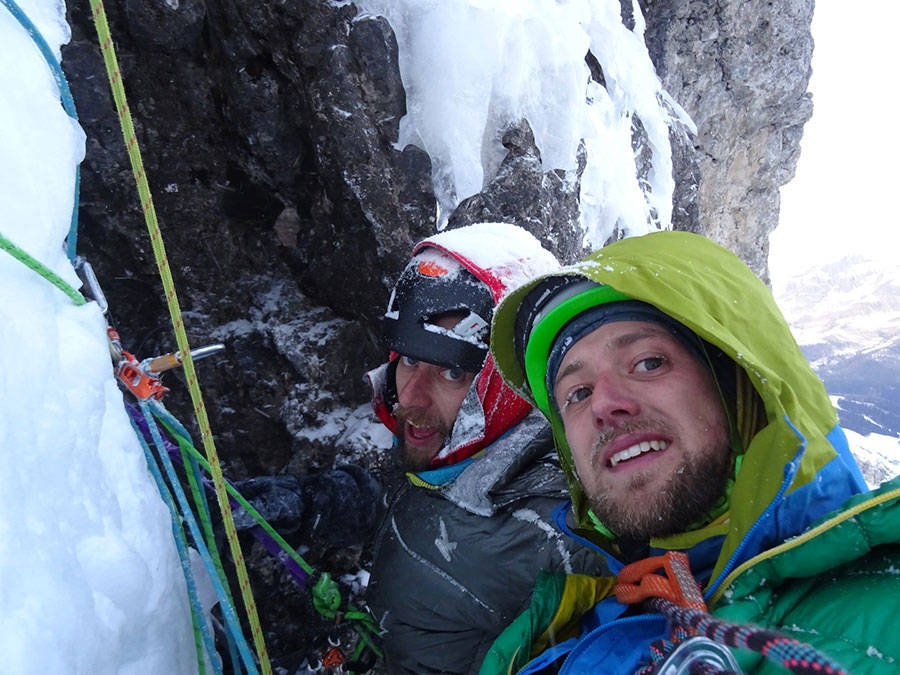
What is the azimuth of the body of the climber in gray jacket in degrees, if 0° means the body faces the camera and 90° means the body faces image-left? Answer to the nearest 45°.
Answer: approximately 45°

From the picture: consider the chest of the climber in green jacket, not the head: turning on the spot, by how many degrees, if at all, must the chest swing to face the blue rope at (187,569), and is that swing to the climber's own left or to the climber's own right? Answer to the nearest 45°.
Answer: approximately 45° to the climber's own right

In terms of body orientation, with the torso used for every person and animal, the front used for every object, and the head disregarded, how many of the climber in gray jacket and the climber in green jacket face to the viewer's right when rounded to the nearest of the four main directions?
0

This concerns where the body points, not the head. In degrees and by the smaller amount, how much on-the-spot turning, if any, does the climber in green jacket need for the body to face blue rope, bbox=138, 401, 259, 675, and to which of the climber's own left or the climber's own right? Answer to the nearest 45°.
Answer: approximately 45° to the climber's own right

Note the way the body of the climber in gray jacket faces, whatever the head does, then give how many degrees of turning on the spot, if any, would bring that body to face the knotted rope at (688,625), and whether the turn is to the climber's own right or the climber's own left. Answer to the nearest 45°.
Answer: approximately 45° to the climber's own left

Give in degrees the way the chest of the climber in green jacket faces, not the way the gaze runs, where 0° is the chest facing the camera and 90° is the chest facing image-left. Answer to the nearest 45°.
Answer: approximately 45°
